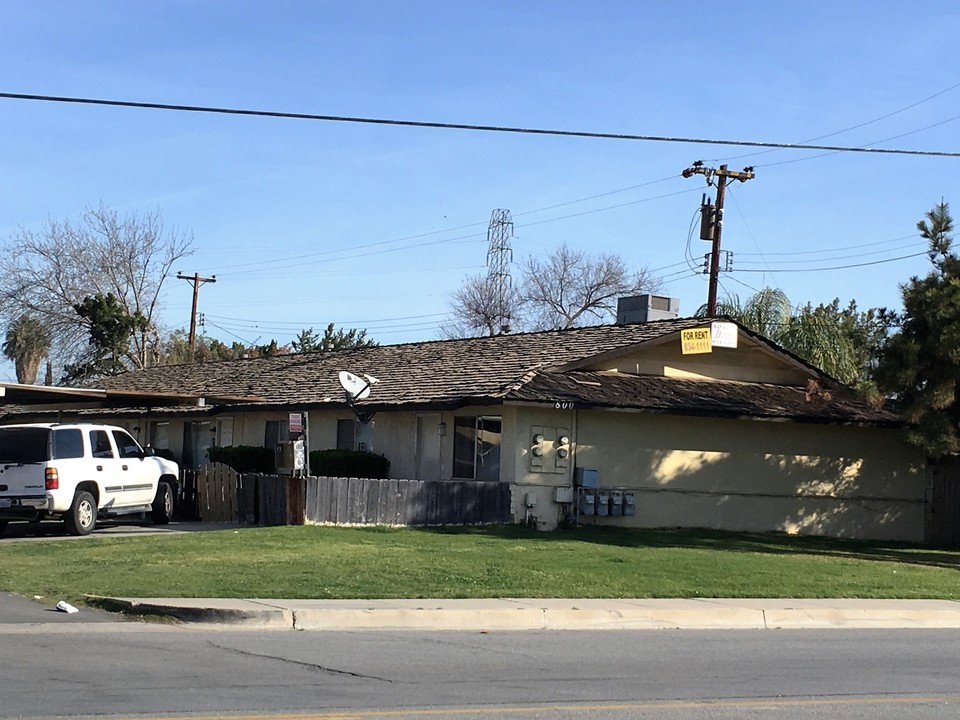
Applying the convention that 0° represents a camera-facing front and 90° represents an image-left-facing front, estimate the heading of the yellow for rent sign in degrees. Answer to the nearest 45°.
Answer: approximately 0°

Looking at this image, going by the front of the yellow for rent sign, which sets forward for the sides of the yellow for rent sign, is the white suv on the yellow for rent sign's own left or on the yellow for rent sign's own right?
on the yellow for rent sign's own right

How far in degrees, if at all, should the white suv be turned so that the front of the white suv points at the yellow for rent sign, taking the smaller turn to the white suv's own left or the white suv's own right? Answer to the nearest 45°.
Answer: approximately 45° to the white suv's own right

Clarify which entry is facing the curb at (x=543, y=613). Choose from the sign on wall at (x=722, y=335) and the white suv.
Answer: the sign on wall

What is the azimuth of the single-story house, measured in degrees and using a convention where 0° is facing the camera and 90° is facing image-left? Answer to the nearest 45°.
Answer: approximately 45°

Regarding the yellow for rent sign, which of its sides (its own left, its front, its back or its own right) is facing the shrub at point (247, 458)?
right

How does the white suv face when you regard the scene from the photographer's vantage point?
facing away from the viewer and to the right of the viewer

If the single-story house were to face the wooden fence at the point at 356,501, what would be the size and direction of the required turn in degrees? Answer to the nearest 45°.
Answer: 0° — it already faces it

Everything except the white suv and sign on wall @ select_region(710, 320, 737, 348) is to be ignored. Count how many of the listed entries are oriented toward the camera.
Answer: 1

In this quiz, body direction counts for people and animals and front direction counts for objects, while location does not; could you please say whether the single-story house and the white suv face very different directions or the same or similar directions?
very different directions
